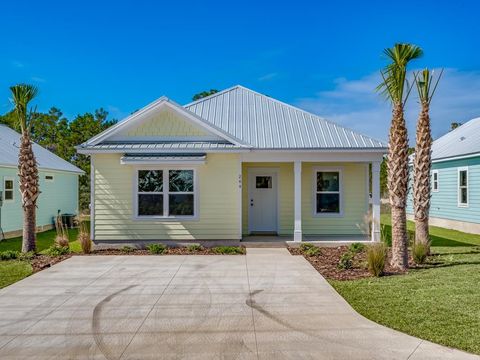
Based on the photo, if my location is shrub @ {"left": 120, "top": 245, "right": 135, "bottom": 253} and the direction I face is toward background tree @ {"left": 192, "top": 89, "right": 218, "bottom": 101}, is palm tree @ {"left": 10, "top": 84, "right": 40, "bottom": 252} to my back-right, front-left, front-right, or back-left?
back-left

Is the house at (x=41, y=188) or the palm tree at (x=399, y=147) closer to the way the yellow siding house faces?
the palm tree

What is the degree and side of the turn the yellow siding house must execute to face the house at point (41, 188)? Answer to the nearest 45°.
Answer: approximately 135° to its right

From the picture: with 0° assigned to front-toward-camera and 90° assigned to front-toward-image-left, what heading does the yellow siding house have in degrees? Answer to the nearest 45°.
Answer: approximately 0°

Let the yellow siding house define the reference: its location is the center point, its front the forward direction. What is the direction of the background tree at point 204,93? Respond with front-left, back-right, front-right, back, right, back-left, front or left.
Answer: back

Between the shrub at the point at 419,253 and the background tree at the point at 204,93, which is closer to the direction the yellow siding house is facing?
the shrub

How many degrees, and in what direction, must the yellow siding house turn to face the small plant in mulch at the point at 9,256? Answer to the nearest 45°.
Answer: approximately 90° to its right

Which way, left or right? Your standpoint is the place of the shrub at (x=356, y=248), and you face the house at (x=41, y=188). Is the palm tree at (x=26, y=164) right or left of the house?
left

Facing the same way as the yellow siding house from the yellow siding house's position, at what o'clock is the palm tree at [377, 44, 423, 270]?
The palm tree is roughly at 10 o'clock from the yellow siding house.

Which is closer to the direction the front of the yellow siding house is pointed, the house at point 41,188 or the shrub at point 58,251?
the shrub

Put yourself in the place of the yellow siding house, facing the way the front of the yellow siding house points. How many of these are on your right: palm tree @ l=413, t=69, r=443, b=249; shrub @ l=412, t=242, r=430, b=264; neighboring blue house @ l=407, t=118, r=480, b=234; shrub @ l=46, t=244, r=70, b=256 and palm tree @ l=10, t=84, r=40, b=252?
2
